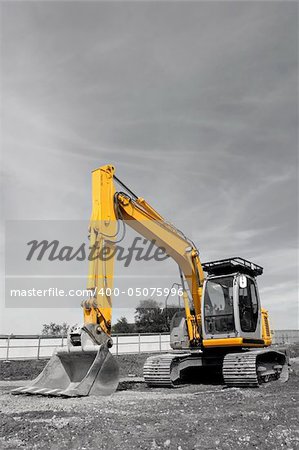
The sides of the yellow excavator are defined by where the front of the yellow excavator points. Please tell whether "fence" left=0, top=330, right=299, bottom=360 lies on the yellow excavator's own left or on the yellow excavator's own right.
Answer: on the yellow excavator's own right

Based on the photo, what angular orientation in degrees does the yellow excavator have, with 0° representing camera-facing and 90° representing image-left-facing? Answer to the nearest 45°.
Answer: approximately 45°
